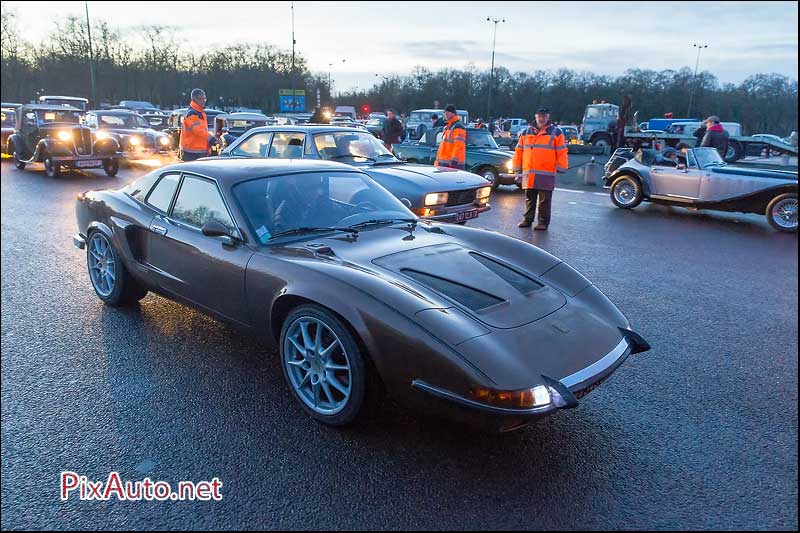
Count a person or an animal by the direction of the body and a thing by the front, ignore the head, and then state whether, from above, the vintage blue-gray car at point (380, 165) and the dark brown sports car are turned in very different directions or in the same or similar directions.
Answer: same or similar directions

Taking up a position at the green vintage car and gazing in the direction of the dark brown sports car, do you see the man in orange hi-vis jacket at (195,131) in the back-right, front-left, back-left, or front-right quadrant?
front-right

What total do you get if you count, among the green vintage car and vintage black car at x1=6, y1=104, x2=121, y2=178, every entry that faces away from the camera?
0

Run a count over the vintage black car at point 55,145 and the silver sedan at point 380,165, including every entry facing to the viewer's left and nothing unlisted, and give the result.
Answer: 0

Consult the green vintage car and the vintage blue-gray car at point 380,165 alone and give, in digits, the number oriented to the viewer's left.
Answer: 0

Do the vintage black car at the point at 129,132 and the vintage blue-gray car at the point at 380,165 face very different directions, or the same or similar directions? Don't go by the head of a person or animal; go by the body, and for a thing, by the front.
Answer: same or similar directions

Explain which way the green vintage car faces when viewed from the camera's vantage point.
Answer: facing the viewer and to the right of the viewer

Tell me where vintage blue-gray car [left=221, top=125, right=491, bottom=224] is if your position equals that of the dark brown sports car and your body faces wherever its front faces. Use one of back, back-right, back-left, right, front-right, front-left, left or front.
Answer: back-left
